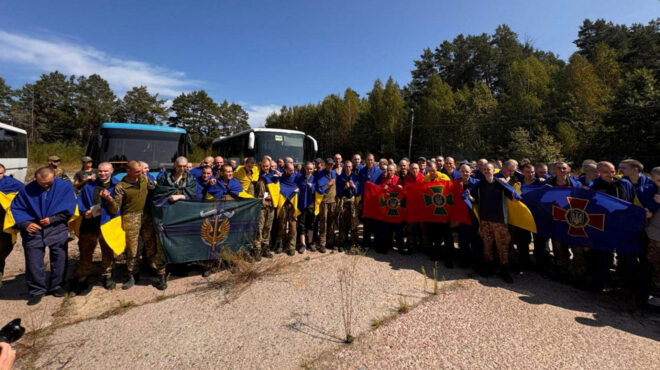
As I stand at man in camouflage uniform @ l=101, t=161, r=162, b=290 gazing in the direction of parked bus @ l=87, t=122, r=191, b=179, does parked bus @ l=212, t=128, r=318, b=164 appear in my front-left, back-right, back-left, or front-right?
front-right

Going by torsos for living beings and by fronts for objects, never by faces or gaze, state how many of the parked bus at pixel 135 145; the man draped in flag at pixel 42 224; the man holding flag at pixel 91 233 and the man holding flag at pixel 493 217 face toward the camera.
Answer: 4

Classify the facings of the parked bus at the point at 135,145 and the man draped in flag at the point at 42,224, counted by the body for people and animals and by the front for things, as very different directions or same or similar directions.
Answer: same or similar directions

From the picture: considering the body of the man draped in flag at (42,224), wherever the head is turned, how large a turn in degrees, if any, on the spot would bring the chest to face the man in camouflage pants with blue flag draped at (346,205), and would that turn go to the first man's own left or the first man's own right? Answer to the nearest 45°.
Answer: approximately 90° to the first man's own left

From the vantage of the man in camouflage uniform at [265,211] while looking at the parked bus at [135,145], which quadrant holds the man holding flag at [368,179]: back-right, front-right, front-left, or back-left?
back-right

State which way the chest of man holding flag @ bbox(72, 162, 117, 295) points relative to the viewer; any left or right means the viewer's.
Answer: facing the viewer

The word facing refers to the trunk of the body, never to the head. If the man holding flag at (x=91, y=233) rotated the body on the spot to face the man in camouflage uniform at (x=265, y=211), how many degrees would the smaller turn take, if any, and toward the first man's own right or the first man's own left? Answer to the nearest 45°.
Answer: approximately 90° to the first man's own left

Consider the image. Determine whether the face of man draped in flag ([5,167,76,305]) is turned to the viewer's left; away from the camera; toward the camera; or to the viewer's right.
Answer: toward the camera

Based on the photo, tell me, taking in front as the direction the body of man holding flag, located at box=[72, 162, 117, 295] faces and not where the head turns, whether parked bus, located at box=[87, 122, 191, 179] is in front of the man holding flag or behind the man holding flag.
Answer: behind

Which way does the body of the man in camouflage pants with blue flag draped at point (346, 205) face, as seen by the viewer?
toward the camera

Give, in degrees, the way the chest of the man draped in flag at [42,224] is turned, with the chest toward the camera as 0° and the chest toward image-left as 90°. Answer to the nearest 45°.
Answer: approximately 0°

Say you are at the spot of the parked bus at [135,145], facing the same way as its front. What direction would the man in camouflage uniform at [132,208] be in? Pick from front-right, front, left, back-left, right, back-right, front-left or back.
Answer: front

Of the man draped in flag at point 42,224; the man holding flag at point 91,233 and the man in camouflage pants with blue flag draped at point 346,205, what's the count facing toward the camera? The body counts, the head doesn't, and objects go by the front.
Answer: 3

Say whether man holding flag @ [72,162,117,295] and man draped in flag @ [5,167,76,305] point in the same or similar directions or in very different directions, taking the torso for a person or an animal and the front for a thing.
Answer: same or similar directions
